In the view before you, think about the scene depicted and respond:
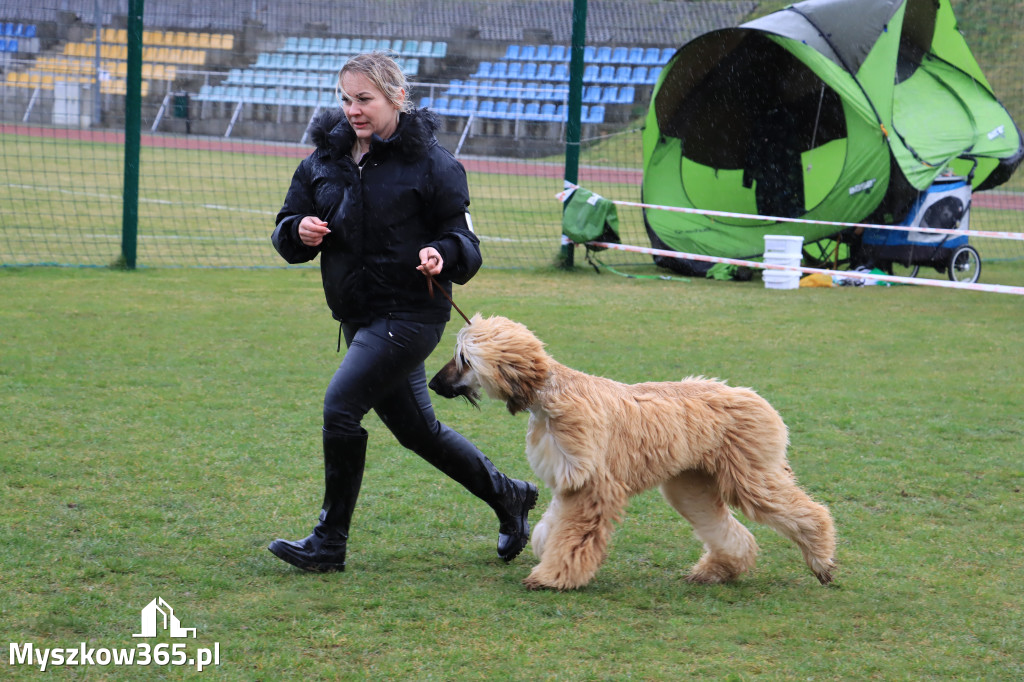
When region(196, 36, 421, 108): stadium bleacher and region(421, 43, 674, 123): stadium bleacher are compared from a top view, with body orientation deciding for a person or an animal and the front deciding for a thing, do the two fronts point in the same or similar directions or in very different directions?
same or similar directions

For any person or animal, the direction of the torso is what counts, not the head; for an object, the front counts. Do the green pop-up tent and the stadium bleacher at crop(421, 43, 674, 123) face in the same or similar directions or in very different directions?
same or similar directions

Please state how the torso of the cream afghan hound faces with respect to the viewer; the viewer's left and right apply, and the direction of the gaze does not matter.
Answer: facing to the left of the viewer

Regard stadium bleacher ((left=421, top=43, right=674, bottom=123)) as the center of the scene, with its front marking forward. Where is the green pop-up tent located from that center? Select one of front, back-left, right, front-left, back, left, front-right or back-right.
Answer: front

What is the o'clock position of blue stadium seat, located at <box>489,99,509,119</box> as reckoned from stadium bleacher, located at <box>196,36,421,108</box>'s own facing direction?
The blue stadium seat is roughly at 10 o'clock from the stadium bleacher.

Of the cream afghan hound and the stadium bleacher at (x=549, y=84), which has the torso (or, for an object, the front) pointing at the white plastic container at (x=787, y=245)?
the stadium bleacher

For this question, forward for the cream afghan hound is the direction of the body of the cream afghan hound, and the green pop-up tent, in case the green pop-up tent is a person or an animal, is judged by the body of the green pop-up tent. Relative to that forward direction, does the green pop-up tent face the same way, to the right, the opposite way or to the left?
to the left

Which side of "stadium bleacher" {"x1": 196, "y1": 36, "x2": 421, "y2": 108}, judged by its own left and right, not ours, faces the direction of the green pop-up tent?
front

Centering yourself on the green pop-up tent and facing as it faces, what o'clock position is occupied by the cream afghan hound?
The cream afghan hound is roughly at 12 o'clock from the green pop-up tent.

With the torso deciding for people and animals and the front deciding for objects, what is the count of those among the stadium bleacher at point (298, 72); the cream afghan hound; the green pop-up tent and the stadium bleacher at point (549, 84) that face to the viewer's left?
1

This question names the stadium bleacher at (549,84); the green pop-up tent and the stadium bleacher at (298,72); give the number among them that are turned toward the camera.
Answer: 3

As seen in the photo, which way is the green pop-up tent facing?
toward the camera

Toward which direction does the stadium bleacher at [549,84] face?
toward the camera
